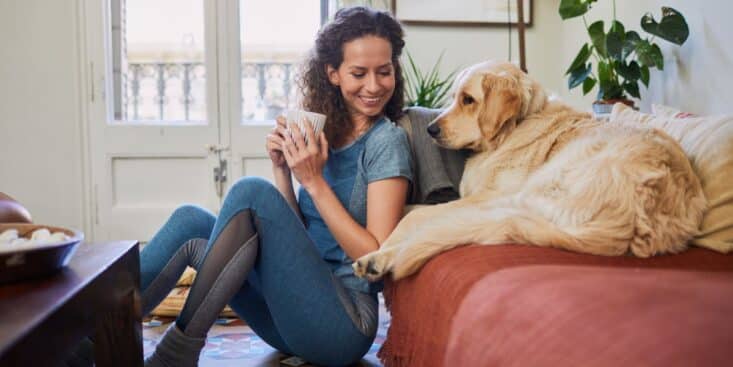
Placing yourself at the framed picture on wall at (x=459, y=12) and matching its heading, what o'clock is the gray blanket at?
The gray blanket is roughly at 12 o'clock from the framed picture on wall.

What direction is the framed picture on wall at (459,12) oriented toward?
toward the camera

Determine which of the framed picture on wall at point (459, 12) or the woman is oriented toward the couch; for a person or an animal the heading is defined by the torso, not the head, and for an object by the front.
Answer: the framed picture on wall

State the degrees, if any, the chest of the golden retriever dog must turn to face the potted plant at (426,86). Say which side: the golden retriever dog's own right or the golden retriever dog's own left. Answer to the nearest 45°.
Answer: approximately 90° to the golden retriever dog's own right

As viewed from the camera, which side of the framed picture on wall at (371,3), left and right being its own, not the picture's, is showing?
front

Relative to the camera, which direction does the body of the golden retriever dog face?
to the viewer's left
